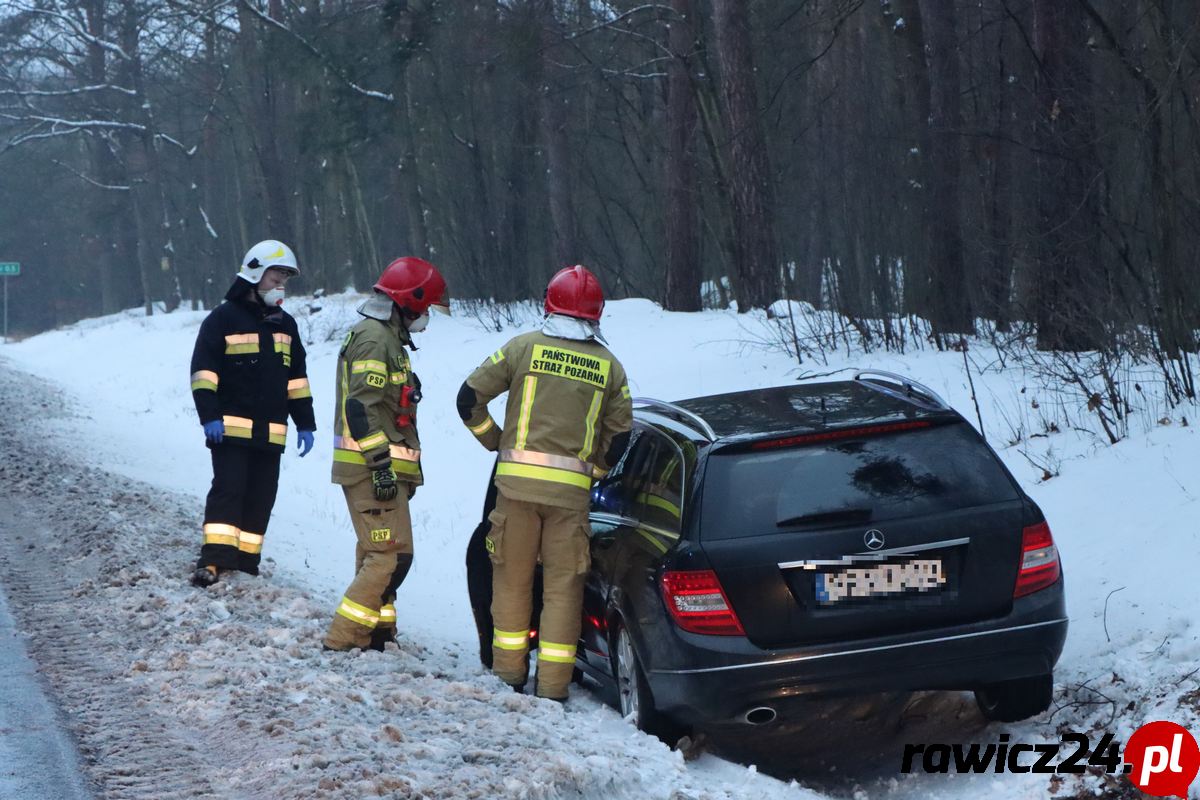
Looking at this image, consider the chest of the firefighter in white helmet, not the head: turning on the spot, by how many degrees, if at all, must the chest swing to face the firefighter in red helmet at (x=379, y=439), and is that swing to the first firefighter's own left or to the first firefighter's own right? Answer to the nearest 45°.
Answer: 0° — they already face them

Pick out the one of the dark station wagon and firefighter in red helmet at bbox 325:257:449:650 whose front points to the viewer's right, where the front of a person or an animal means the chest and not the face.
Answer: the firefighter in red helmet

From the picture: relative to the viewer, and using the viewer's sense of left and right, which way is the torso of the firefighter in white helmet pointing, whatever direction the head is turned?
facing the viewer and to the right of the viewer

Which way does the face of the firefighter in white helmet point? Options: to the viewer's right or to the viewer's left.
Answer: to the viewer's right

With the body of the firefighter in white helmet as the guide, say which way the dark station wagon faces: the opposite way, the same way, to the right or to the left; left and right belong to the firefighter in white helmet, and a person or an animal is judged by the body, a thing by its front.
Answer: the opposite way

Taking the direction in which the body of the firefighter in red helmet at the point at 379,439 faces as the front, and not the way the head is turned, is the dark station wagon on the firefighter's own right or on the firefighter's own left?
on the firefighter's own right

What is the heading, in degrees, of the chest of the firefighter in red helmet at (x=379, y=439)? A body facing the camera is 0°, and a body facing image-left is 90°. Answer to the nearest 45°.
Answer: approximately 270°

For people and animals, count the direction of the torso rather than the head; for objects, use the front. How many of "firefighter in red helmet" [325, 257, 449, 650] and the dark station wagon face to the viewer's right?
1

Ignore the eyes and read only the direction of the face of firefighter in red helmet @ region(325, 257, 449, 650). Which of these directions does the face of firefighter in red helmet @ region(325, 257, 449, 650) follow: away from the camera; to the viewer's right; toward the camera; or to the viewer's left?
to the viewer's right
